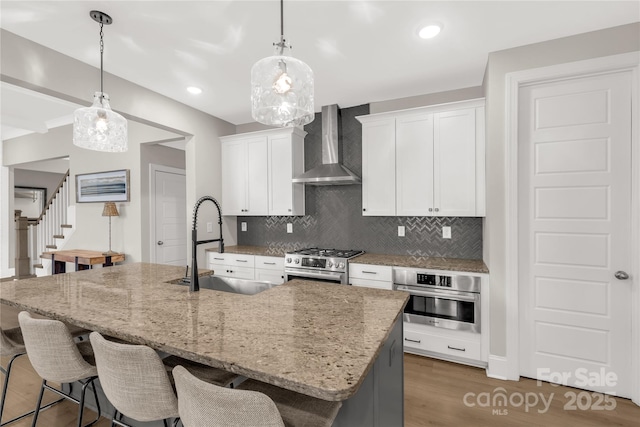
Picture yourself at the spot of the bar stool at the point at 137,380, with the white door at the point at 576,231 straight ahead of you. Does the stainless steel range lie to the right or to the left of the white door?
left

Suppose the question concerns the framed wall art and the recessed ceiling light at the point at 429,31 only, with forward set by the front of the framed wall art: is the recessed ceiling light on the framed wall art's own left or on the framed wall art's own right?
on the framed wall art's own left

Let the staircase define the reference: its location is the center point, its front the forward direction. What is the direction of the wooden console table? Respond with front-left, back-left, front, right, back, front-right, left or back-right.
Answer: back-left

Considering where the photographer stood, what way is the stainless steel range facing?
facing the viewer and to the left of the viewer

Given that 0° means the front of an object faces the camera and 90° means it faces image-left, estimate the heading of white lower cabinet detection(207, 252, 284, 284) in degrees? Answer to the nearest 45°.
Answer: approximately 45°

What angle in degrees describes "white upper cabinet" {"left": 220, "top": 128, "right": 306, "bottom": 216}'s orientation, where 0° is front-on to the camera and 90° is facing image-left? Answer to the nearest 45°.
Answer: approximately 45°

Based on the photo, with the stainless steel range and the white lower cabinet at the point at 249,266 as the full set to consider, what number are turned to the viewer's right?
0

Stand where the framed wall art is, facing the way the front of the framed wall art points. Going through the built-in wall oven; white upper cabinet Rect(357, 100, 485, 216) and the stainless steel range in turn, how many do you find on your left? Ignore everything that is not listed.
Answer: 3

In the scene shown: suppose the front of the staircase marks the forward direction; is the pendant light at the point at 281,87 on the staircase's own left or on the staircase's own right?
on the staircase's own left

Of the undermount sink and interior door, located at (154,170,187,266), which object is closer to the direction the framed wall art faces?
the undermount sink

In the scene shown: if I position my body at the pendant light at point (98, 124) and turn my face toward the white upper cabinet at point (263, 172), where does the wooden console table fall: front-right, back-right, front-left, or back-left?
front-left

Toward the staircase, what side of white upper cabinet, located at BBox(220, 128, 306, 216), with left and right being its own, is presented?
right
